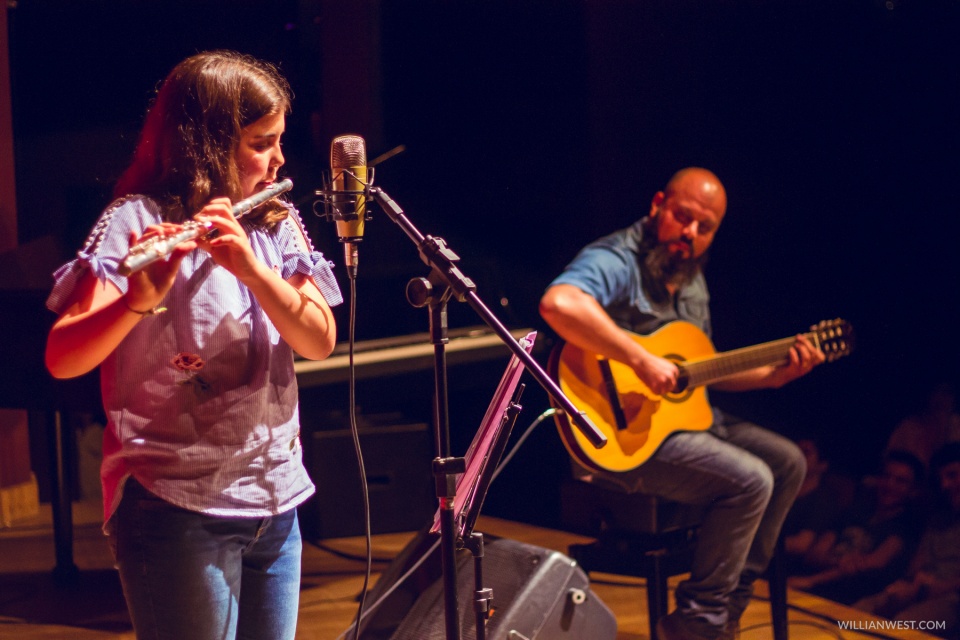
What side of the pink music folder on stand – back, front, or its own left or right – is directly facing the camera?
left

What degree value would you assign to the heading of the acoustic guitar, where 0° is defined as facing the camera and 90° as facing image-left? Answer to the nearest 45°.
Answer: approximately 0°

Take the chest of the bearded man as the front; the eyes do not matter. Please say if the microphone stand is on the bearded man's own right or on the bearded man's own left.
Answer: on the bearded man's own right

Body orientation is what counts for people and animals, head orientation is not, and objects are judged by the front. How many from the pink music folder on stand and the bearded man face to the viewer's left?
1

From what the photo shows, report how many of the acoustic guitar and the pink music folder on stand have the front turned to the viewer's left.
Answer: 1
